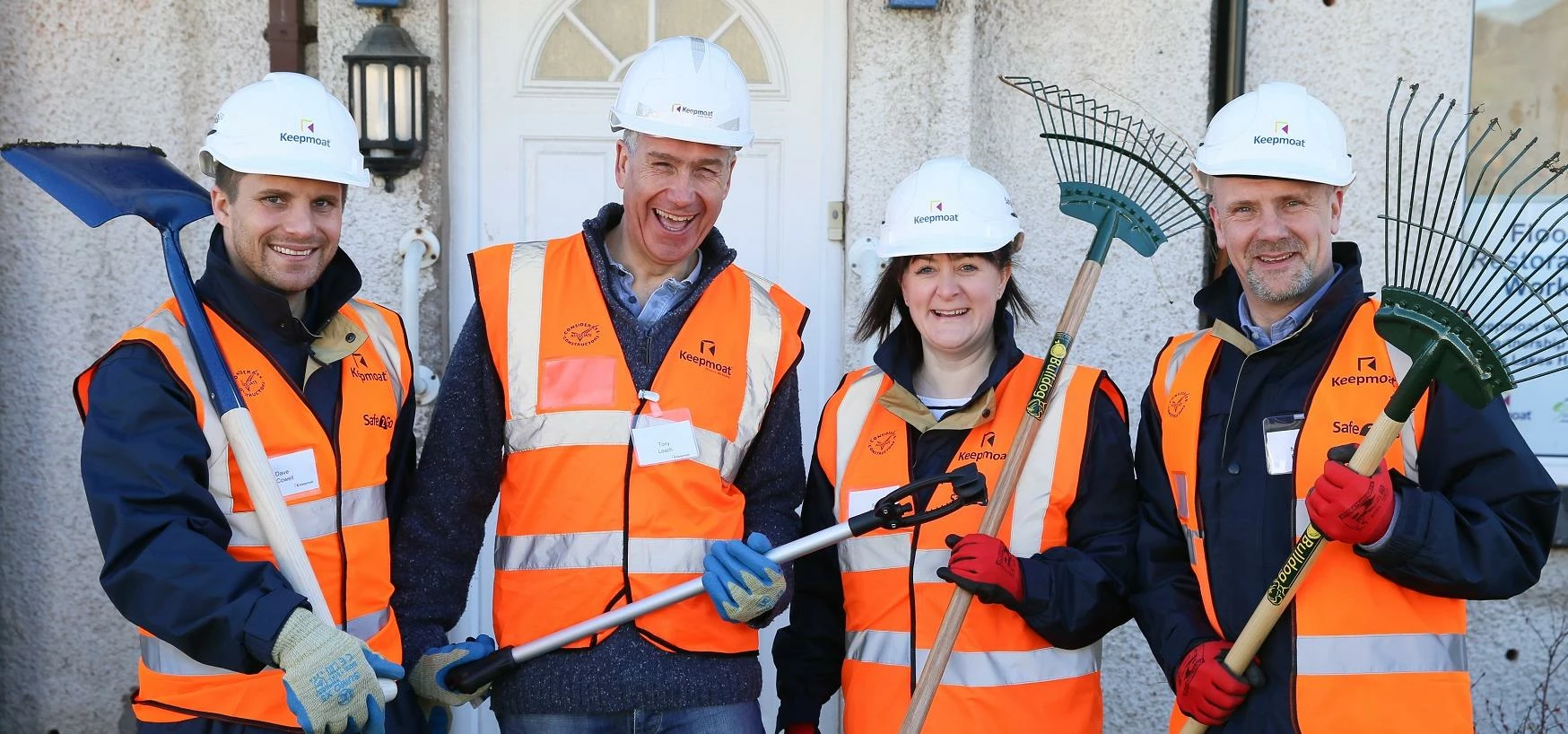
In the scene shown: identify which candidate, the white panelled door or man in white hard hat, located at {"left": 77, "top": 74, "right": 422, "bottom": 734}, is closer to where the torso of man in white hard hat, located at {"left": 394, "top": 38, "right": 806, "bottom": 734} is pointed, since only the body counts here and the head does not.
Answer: the man in white hard hat

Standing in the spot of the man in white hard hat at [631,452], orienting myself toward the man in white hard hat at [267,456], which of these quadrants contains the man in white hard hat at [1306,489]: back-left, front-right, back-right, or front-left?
back-left

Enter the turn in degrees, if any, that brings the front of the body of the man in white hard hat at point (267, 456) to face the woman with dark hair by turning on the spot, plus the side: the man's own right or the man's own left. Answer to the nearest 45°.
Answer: approximately 45° to the man's own left

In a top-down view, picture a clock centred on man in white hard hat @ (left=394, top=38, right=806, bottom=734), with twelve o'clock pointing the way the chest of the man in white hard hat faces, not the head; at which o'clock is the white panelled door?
The white panelled door is roughly at 6 o'clock from the man in white hard hat.

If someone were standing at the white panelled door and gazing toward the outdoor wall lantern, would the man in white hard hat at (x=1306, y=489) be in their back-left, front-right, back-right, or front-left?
back-left

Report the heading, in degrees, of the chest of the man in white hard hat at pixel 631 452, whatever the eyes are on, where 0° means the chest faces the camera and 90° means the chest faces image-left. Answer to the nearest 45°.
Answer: approximately 0°

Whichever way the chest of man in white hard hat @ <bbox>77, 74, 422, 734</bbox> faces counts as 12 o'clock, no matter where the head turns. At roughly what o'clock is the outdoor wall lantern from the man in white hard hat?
The outdoor wall lantern is roughly at 8 o'clock from the man in white hard hat.

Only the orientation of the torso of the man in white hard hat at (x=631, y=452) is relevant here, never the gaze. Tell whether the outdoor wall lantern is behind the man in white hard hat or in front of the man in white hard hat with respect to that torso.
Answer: behind
